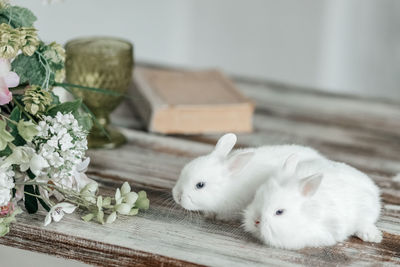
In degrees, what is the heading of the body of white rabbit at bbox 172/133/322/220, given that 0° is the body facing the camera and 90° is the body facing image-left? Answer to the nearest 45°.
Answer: approximately 90°
